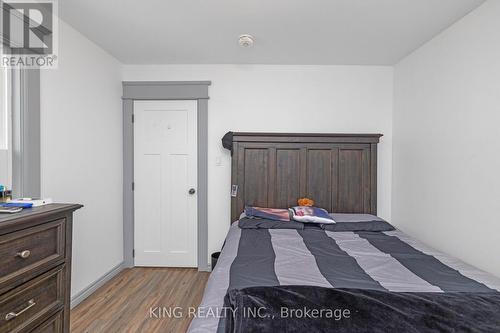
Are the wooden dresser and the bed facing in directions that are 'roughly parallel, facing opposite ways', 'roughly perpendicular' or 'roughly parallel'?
roughly perpendicular

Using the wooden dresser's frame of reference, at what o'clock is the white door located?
The white door is roughly at 9 o'clock from the wooden dresser.

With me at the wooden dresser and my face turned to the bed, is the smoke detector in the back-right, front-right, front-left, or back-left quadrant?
front-left

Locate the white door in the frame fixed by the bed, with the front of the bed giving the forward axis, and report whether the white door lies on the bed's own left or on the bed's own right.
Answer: on the bed's own right

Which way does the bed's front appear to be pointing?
toward the camera

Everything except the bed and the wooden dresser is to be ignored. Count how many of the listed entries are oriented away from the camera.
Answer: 0

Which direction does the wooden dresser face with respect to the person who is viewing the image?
facing the viewer and to the right of the viewer

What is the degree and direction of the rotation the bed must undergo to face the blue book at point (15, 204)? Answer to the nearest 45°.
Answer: approximately 45° to its right

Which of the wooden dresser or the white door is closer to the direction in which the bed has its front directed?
the wooden dresser

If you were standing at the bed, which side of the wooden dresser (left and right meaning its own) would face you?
front
